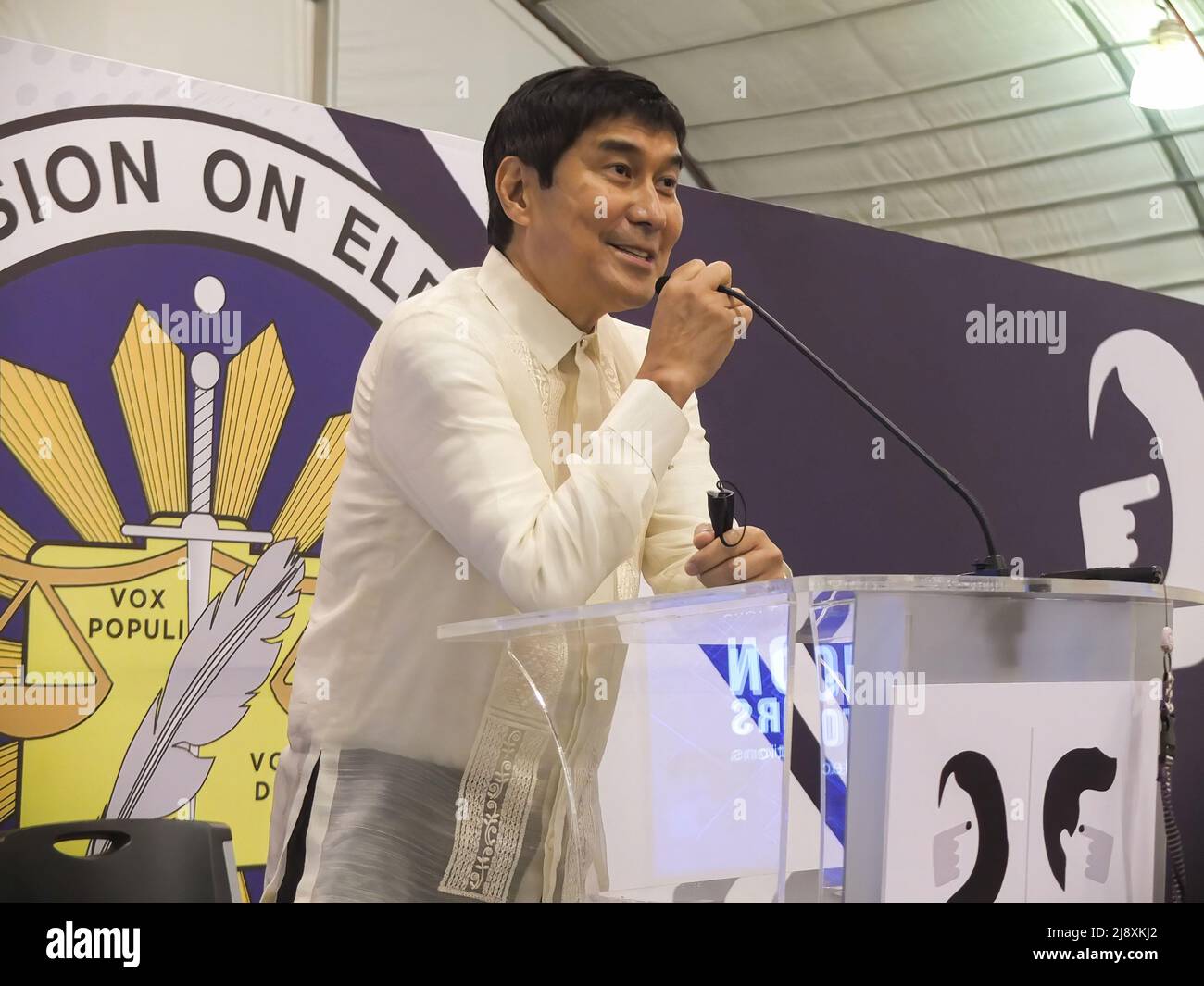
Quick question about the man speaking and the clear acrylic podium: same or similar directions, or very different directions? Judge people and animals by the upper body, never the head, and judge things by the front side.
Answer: same or similar directions

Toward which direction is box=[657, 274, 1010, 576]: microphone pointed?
to the viewer's left

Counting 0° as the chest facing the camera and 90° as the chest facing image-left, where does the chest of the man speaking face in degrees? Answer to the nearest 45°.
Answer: approximately 315°

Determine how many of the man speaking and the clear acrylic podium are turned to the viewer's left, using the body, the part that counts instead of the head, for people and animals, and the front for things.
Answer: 0

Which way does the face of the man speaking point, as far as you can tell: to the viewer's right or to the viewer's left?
to the viewer's right
